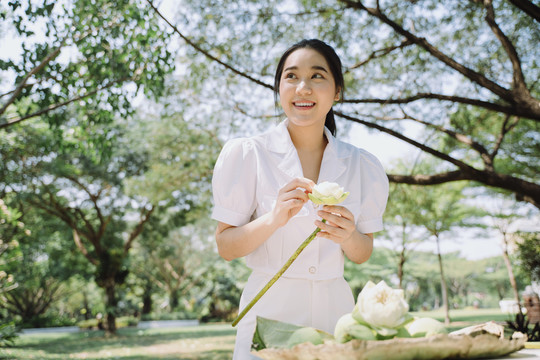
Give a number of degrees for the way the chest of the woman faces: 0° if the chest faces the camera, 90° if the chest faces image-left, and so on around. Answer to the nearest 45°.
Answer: approximately 0°

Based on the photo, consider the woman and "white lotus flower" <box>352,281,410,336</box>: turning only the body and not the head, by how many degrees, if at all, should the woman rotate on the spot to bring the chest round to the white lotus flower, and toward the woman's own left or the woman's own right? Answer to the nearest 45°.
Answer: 0° — they already face it

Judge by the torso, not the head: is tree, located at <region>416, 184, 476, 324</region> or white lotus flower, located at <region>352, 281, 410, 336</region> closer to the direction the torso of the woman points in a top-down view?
the white lotus flower

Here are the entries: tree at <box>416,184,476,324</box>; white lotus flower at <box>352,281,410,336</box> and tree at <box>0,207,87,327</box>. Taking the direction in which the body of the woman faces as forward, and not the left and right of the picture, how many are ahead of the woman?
1

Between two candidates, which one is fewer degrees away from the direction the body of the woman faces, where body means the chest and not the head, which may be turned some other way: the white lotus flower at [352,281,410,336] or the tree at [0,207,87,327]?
the white lotus flower

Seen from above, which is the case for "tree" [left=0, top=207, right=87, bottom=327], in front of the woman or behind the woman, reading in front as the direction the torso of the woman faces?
behind

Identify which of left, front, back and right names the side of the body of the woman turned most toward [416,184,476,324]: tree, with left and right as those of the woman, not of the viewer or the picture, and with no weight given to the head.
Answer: back
